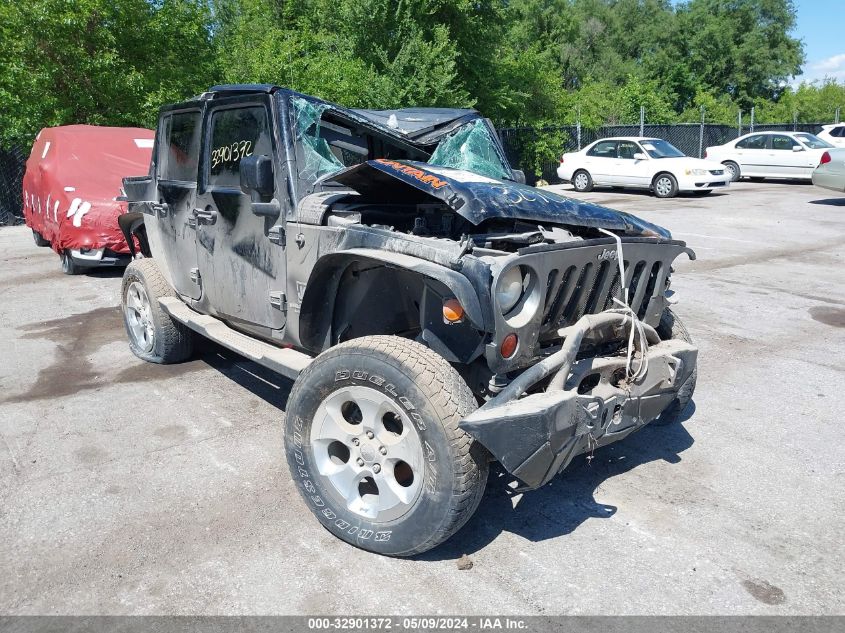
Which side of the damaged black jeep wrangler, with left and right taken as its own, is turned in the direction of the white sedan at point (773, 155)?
left

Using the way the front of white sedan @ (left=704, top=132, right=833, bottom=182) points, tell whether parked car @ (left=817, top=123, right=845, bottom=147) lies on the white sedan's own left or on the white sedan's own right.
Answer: on the white sedan's own left

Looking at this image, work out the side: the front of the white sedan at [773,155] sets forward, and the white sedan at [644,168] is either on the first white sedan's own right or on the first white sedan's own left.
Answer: on the first white sedan's own right

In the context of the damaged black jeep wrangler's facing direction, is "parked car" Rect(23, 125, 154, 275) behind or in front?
behind

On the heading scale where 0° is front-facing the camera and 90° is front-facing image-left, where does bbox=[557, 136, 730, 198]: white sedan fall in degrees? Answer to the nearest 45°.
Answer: approximately 315°

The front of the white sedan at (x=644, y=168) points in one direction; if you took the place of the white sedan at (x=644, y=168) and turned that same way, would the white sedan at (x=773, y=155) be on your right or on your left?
on your left

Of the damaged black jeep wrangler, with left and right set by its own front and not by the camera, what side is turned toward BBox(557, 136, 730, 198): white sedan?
left
